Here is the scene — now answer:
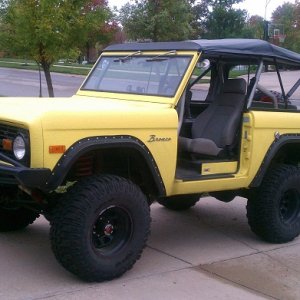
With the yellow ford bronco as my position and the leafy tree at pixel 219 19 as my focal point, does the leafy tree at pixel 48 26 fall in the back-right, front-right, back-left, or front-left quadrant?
front-left

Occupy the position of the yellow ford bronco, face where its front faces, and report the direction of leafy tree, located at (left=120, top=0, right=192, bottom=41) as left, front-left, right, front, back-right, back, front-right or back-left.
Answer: back-right

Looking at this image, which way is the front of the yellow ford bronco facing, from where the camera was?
facing the viewer and to the left of the viewer

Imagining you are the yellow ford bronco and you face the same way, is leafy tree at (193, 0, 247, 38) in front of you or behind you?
behind
